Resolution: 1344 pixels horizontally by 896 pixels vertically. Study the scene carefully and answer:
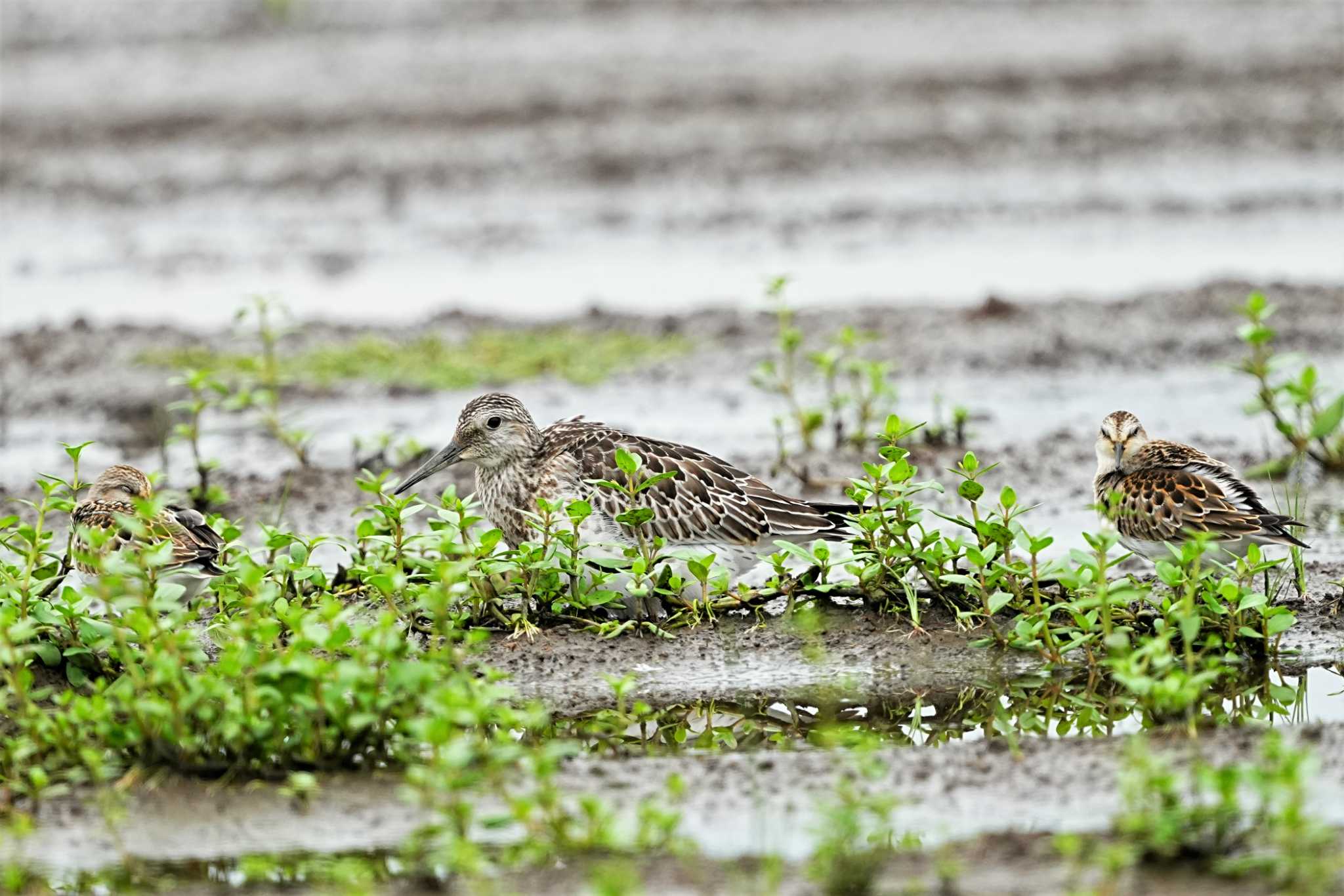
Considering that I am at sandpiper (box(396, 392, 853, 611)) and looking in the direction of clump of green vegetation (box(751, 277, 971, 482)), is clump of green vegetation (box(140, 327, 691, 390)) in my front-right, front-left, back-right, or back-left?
front-left

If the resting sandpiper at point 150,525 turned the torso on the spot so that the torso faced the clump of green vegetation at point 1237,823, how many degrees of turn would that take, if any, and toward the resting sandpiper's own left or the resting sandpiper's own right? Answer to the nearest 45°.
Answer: approximately 135° to the resting sandpiper's own left

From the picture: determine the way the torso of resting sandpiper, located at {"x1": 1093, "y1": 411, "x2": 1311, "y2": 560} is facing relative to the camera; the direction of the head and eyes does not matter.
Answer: to the viewer's left

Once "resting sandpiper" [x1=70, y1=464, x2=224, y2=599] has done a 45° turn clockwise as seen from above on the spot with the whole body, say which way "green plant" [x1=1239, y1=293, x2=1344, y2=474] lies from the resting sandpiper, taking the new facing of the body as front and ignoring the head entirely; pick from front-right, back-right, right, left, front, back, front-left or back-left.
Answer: back-right

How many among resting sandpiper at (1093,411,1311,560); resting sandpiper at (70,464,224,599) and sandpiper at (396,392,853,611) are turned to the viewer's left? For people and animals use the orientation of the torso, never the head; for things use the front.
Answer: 3

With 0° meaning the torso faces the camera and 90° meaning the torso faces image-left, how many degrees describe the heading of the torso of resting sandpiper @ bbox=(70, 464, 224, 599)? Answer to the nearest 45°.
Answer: approximately 90°

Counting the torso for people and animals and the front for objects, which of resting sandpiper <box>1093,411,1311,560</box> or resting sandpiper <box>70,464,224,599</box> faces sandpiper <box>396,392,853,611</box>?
resting sandpiper <box>1093,411,1311,560</box>

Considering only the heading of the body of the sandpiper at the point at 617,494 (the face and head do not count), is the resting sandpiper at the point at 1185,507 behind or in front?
behind

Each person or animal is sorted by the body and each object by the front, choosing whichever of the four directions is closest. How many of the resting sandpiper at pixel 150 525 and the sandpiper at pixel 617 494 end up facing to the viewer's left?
2

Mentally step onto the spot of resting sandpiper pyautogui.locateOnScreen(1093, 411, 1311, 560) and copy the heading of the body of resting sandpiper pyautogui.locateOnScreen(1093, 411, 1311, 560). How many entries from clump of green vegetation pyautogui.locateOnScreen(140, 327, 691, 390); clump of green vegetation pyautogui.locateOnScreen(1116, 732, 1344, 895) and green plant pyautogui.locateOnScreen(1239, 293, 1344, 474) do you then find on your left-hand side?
1

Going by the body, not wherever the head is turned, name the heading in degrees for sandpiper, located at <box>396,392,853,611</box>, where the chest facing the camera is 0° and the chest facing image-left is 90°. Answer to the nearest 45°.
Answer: approximately 90°

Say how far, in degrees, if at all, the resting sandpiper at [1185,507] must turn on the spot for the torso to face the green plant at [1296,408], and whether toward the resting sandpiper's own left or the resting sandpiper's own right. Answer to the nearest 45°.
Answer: approximately 90° to the resting sandpiper's own right
